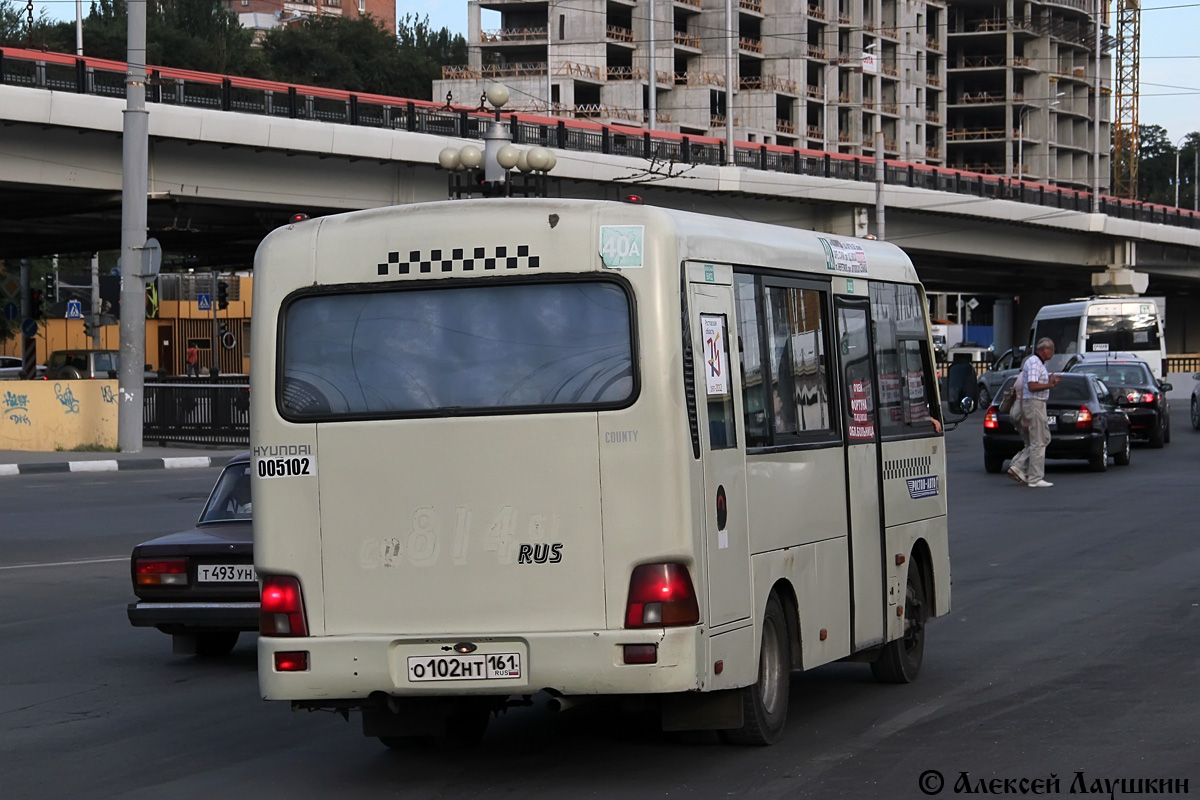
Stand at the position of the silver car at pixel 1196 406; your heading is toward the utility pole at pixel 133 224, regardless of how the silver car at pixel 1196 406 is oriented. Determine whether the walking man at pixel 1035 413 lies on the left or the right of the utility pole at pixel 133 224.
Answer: left

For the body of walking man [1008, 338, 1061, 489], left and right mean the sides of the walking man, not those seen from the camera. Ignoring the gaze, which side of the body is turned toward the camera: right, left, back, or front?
right

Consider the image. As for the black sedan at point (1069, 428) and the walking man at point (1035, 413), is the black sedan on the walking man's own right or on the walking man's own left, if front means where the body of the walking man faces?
on the walking man's own left

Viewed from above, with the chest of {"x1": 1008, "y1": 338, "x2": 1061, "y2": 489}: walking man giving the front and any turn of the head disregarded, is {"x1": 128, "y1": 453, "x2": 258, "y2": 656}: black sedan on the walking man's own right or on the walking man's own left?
on the walking man's own right

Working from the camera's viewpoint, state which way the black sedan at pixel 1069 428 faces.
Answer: facing away from the viewer and to the right of the viewer

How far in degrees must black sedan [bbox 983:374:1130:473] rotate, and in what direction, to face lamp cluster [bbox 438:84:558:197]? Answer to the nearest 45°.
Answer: approximately 45° to its left

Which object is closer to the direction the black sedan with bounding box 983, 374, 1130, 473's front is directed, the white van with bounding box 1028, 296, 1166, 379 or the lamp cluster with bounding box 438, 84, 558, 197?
the white van
